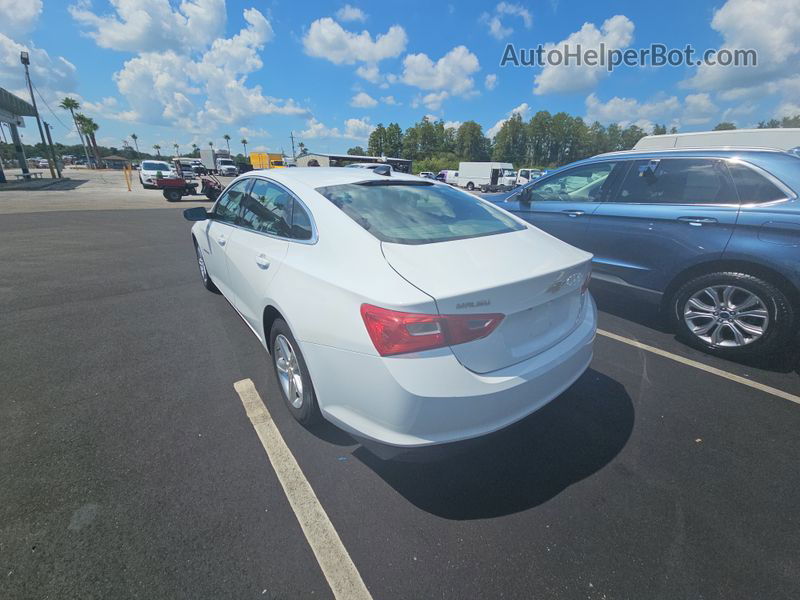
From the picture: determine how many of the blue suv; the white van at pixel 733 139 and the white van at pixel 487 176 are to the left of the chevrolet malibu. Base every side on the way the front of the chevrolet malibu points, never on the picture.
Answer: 0

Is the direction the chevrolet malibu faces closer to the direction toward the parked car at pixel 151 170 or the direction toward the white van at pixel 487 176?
the parked car

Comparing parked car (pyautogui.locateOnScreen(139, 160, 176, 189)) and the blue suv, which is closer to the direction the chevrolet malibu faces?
the parked car

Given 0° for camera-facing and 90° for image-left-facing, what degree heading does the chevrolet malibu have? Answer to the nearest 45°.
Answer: approximately 135°

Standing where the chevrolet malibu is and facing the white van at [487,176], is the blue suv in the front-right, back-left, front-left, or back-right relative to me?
front-right

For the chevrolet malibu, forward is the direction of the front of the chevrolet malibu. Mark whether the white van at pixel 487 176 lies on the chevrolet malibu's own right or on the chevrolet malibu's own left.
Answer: on the chevrolet malibu's own right

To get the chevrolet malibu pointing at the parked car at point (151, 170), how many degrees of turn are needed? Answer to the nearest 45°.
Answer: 0° — it already faces it

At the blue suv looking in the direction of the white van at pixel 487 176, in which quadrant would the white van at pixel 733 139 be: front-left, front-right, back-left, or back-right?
front-right

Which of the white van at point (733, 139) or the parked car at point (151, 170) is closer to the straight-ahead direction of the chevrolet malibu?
the parked car

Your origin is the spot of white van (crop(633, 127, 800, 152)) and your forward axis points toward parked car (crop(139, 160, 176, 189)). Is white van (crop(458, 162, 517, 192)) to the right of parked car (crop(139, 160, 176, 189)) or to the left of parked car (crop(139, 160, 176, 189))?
right

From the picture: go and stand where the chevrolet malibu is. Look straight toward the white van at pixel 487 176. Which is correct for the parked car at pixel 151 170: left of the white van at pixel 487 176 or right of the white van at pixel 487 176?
left

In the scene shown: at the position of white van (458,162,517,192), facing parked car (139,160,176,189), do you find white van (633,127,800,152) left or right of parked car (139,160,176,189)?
left

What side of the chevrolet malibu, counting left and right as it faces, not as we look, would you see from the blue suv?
right

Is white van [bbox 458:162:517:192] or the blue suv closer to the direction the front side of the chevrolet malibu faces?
the white van

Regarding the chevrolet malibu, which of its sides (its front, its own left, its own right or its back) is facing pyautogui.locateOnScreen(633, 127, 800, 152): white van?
right
